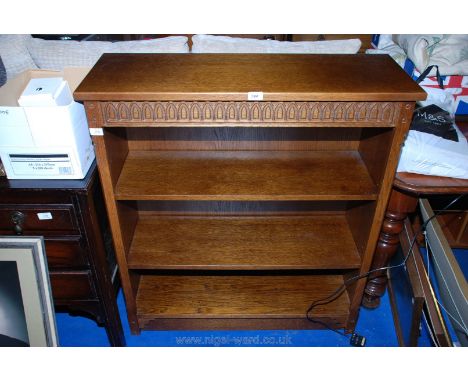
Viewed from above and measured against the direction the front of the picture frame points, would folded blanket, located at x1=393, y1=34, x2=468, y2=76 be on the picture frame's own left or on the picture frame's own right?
on the picture frame's own left

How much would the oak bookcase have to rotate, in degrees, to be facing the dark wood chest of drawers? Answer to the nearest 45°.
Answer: approximately 45° to its right

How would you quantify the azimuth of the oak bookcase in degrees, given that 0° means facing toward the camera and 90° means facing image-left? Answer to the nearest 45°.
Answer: approximately 0°

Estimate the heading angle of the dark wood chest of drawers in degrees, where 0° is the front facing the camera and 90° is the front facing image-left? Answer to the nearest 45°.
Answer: approximately 0°

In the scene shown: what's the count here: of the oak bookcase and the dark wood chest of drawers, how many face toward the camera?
2

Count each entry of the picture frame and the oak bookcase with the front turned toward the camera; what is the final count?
2

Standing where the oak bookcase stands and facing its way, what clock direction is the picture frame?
The picture frame is roughly at 2 o'clock from the oak bookcase.

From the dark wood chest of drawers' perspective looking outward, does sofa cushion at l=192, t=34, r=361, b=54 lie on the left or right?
on its left

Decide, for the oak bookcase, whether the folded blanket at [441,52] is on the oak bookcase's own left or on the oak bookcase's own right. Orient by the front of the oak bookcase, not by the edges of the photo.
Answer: on the oak bookcase's own left
